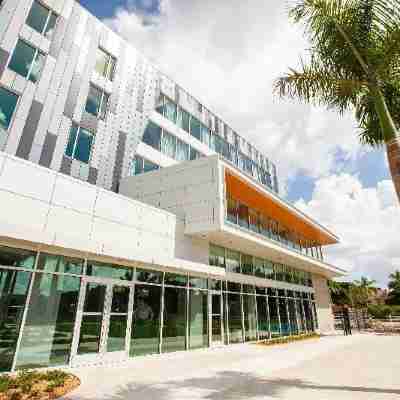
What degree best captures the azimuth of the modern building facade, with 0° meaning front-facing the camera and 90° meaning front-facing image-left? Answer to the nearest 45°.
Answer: approximately 315°

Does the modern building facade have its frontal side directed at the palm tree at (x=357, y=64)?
yes
